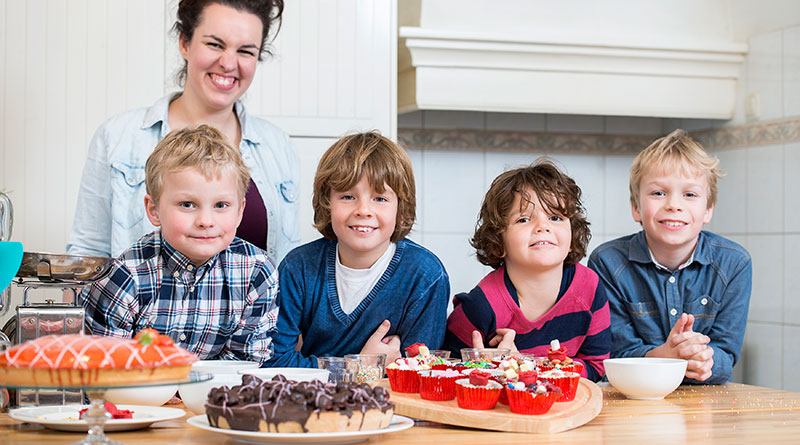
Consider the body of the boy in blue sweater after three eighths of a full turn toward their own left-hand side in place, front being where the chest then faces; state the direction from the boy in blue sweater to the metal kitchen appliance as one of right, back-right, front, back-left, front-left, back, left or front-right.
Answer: back

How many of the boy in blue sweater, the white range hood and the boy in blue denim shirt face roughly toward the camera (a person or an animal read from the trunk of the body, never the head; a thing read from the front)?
3

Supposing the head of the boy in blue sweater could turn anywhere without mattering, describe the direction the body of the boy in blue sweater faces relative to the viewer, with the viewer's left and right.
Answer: facing the viewer

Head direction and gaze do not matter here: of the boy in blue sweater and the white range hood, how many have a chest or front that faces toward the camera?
2

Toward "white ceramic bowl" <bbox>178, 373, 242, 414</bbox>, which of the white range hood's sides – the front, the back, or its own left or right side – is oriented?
front

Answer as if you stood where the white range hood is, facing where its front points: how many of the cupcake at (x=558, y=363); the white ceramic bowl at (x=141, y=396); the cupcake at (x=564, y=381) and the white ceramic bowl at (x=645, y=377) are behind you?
0

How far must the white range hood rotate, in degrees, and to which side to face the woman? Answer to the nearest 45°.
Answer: approximately 45° to its right

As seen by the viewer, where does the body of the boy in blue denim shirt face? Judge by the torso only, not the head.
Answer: toward the camera

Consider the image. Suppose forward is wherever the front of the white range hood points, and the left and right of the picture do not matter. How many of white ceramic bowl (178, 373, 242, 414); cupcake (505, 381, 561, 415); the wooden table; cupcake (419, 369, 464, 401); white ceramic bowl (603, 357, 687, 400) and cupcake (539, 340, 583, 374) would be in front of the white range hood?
6

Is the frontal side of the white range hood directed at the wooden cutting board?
yes

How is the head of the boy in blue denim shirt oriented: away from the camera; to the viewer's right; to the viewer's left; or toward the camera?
toward the camera

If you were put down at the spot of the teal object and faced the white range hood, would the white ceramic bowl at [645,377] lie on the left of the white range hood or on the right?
right

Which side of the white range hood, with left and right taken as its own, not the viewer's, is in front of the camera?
front

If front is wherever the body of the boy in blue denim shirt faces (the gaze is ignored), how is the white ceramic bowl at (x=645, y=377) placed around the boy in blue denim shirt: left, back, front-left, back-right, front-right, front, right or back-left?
front

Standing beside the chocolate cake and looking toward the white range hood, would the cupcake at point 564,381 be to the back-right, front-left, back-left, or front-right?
front-right

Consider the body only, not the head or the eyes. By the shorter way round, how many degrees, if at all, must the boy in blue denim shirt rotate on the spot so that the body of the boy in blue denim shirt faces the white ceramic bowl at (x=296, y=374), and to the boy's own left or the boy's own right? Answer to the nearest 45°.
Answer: approximately 45° to the boy's own right

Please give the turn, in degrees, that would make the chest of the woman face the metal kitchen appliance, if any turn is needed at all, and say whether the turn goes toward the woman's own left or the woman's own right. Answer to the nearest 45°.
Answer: approximately 45° to the woman's own right

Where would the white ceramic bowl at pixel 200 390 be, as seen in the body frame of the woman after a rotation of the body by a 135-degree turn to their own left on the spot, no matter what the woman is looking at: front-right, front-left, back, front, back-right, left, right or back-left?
back

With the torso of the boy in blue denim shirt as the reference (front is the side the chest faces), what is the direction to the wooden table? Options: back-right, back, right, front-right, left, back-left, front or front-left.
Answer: front

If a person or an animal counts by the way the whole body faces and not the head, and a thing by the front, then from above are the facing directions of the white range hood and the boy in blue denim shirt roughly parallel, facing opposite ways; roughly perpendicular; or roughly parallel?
roughly parallel
